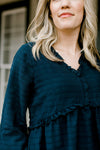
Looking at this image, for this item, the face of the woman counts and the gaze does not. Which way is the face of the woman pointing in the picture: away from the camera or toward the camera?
toward the camera

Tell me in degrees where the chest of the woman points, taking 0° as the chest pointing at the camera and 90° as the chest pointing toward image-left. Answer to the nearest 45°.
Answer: approximately 315°
